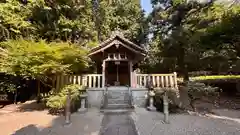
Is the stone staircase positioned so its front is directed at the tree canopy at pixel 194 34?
no

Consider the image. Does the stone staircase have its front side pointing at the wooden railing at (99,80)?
no

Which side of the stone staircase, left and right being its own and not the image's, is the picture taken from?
front

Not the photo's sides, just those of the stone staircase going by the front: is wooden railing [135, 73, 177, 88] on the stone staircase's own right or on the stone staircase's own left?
on the stone staircase's own left

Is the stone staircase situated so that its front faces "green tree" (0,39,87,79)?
no

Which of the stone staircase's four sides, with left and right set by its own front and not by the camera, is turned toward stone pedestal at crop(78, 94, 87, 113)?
right

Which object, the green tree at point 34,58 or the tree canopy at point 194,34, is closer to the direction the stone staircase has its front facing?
the green tree

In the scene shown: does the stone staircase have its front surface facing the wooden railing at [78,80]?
no

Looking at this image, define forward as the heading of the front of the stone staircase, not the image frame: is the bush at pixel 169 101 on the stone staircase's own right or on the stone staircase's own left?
on the stone staircase's own left

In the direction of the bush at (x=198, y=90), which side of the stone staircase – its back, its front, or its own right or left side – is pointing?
left
